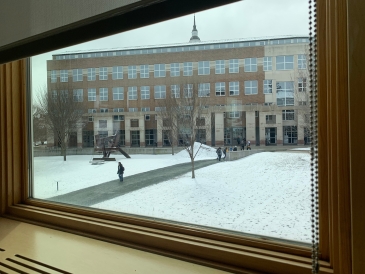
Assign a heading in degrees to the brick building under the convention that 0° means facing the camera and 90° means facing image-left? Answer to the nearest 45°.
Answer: approximately 0°

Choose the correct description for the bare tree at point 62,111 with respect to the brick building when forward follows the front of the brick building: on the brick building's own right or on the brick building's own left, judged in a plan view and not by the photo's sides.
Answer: on the brick building's own right

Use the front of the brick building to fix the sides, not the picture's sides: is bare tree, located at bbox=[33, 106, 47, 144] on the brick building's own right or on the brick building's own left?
on the brick building's own right
